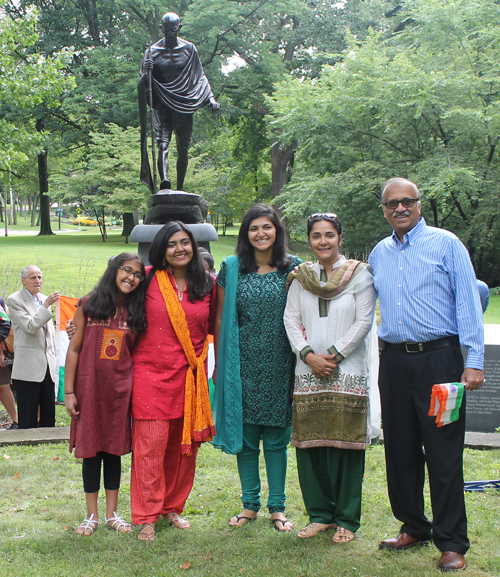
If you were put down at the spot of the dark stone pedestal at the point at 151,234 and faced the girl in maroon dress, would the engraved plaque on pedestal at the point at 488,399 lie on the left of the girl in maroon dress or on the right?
left

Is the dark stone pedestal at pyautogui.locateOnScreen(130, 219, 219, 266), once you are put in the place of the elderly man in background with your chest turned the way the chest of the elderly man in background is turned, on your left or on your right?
on your left

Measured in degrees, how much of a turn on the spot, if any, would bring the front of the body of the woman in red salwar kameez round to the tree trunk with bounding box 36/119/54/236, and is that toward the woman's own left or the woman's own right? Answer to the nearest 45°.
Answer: approximately 180°

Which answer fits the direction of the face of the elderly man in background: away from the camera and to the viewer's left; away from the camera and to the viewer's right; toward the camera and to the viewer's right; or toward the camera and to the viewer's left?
toward the camera and to the viewer's right

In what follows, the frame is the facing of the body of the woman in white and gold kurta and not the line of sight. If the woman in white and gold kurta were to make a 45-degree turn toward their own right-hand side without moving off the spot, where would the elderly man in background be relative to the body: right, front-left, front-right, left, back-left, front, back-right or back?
right

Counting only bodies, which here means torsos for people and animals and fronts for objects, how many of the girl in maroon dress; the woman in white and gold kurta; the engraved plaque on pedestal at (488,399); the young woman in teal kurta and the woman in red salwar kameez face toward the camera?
5

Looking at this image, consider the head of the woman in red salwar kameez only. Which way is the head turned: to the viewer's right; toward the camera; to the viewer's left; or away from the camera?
toward the camera

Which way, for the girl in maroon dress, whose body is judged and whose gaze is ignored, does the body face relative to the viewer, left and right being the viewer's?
facing the viewer

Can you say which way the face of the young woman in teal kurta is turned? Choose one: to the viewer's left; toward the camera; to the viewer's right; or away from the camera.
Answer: toward the camera

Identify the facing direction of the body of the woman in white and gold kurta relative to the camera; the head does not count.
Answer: toward the camera

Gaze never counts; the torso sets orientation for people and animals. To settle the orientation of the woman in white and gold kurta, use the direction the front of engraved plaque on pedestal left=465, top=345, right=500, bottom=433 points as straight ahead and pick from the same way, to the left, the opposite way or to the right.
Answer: the same way

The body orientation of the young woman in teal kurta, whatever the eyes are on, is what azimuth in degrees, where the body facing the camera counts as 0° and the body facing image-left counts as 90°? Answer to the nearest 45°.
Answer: approximately 0°

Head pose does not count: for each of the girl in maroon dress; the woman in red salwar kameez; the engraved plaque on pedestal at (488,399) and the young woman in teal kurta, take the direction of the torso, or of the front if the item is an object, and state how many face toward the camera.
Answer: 4

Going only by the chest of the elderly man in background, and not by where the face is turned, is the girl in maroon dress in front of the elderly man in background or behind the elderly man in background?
in front

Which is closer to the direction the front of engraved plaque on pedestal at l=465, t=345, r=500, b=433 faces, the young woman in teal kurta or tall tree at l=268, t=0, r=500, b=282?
the young woman in teal kurta

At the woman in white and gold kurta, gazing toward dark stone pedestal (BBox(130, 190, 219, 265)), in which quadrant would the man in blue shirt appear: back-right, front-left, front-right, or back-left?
back-right

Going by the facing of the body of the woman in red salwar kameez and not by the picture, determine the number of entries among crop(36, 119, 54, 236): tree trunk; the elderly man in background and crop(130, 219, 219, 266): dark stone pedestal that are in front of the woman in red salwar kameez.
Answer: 0
